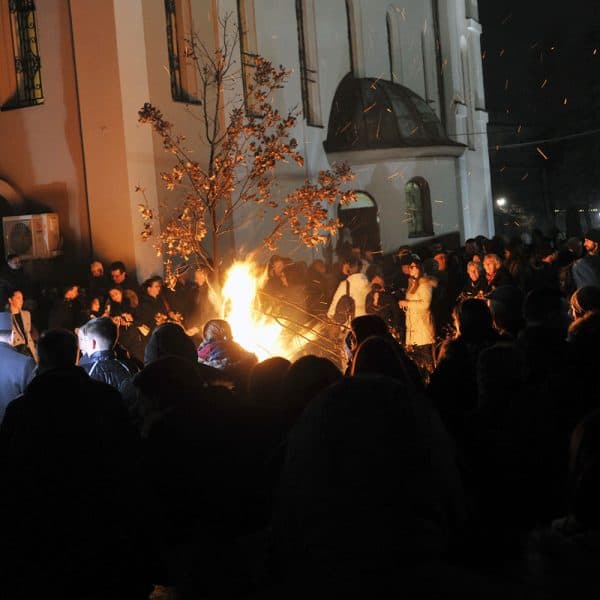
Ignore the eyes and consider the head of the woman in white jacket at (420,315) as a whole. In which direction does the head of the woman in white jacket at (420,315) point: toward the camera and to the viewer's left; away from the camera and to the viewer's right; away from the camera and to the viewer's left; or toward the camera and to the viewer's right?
toward the camera and to the viewer's left

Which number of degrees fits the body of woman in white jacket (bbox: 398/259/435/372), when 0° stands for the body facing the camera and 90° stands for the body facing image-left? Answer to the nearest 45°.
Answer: approximately 90°

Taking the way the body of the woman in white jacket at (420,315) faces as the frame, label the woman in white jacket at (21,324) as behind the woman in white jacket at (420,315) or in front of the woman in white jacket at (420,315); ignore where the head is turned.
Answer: in front

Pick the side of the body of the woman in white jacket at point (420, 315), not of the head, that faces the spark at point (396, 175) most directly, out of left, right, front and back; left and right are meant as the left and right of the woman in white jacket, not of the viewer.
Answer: right
